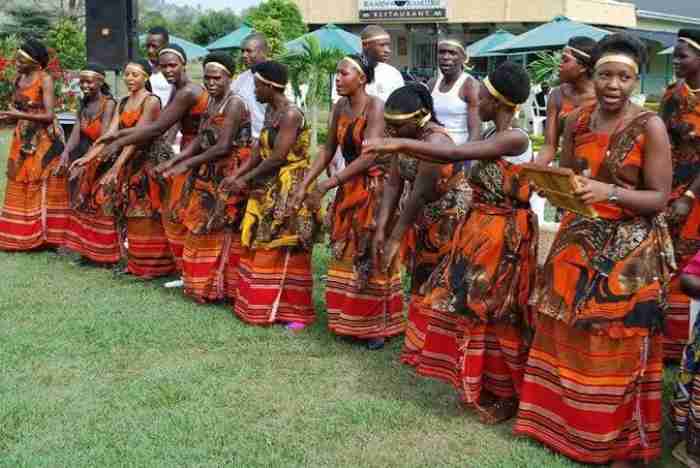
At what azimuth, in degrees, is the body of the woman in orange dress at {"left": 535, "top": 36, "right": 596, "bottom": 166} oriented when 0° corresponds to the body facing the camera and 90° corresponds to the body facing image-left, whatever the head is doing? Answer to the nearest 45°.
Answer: approximately 45°

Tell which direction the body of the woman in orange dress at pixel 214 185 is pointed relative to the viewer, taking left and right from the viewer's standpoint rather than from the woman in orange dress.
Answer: facing the viewer and to the left of the viewer

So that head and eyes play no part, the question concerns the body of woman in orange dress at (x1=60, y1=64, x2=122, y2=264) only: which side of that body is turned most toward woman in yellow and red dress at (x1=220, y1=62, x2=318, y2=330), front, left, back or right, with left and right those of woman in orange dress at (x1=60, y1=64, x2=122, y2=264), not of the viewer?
left

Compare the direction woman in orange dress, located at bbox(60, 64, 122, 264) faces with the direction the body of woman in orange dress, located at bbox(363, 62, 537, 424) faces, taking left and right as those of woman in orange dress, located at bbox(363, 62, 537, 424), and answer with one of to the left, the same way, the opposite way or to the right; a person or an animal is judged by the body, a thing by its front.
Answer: to the left

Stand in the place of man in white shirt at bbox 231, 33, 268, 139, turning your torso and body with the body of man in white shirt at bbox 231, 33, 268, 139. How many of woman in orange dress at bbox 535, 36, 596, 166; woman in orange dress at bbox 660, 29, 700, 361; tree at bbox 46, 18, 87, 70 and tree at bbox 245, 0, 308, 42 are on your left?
2

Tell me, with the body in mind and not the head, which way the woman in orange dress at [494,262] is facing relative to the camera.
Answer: to the viewer's left

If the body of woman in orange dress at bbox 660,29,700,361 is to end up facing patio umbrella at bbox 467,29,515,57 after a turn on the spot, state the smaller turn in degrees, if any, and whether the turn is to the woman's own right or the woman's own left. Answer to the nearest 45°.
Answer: approximately 135° to the woman's own right

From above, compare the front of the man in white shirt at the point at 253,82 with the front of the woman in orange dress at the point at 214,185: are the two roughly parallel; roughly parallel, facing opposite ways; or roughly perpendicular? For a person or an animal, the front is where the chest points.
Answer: roughly parallel

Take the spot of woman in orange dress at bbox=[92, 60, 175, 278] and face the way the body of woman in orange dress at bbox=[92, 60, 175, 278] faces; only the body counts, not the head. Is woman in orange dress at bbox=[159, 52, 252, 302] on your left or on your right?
on your left

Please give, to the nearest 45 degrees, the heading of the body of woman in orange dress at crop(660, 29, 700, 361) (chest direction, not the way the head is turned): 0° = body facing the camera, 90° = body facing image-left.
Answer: approximately 45°

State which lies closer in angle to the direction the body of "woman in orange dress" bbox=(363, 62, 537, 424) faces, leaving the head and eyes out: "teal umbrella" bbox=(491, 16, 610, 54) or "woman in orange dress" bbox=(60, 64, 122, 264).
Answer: the woman in orange dress

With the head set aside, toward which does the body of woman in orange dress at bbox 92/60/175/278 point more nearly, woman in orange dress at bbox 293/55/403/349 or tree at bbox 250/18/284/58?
the woman in orange dress

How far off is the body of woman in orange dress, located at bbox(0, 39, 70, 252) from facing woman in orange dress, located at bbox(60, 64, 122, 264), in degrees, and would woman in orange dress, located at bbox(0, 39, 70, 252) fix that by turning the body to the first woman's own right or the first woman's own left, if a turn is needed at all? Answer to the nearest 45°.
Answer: approximately 90° to the first woman's own left

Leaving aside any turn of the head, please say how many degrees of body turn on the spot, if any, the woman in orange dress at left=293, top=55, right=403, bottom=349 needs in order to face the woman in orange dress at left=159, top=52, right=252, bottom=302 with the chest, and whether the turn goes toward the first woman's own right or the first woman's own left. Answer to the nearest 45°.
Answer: approximately 90° to the first woman's own right

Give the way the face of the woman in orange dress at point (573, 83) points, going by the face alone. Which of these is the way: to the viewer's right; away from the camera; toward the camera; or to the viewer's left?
to the viewer's left

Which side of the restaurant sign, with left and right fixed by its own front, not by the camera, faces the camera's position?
front
